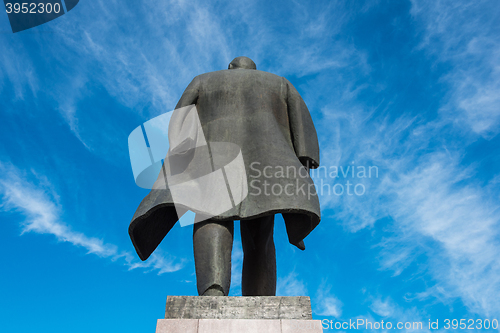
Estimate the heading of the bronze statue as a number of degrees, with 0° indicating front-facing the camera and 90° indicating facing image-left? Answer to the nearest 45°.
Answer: approximately 180°
